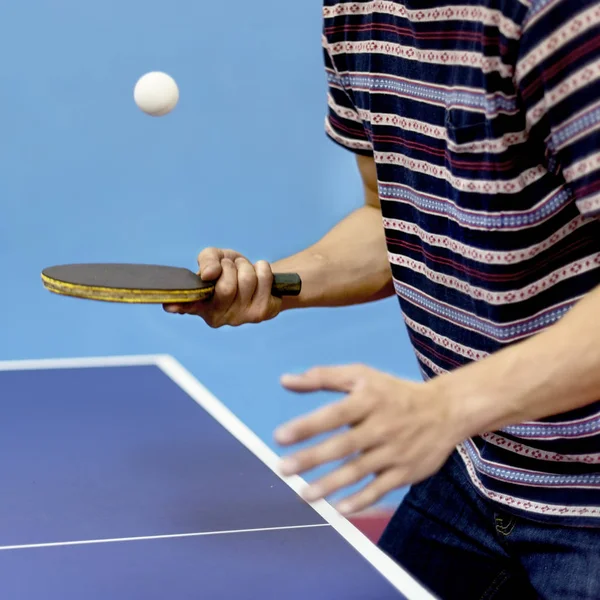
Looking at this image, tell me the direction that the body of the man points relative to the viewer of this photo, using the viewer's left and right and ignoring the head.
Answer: facing the viewer and to the left of the viewer
